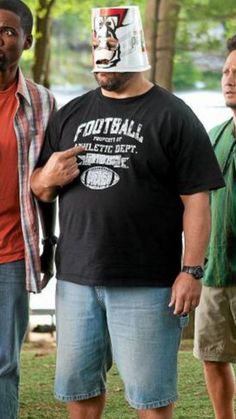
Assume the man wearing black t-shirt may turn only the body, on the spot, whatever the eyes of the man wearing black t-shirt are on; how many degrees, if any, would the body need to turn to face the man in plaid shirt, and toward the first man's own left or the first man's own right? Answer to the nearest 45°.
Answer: approximately 90° to the first man's own right
